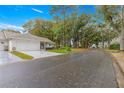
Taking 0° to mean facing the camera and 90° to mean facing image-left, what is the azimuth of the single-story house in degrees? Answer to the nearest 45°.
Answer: approximately 315°
